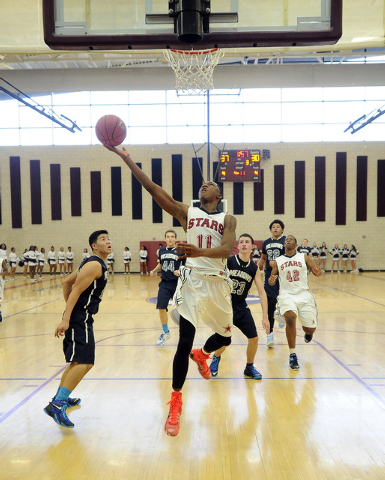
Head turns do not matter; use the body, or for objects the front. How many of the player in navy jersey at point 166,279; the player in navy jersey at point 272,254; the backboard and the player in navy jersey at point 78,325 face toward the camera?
2

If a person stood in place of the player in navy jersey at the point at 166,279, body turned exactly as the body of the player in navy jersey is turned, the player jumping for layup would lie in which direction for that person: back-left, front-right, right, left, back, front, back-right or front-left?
front

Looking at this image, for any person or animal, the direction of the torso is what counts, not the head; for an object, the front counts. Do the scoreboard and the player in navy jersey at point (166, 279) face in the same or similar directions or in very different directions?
same or similar directions

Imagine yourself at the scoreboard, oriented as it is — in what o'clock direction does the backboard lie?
The backboard is roughly at 12 o'clock from the scoreboard.

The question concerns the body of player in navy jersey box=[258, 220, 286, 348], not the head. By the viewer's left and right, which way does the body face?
facing the viewer

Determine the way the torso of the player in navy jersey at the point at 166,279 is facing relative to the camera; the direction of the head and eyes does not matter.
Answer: toward the camera

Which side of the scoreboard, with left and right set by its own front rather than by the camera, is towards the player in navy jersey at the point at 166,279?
front

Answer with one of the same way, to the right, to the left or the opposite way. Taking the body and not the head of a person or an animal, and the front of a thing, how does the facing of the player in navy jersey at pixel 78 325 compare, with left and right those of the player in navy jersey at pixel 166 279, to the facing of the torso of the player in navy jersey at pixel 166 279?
to the left

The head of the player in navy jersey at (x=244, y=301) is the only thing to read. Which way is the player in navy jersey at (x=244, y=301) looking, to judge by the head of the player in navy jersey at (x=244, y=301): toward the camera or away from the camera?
toward the camera

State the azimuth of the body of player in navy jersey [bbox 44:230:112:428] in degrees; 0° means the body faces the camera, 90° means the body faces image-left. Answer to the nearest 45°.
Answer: approximately 270°

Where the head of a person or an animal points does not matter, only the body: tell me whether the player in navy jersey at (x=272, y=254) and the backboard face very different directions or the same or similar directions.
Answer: very different directions

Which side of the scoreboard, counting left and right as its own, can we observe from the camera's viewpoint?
front

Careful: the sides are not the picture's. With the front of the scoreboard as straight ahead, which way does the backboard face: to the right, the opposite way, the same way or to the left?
the opposite way

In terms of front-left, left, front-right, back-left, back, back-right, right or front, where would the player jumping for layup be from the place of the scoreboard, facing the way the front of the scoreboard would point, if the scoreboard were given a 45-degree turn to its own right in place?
front-left

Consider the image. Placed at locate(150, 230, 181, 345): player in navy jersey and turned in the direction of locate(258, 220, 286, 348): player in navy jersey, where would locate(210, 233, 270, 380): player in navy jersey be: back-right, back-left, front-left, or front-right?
front-right
